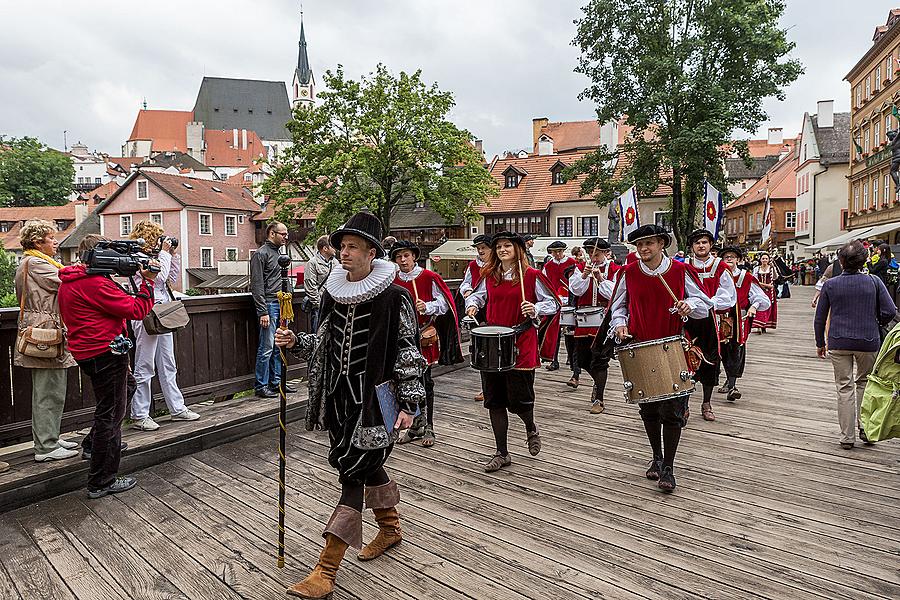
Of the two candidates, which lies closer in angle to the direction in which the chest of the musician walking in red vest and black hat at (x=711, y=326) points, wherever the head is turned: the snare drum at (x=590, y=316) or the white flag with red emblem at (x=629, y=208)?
the snare drum

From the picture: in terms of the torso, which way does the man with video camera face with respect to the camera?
to the viewer's right

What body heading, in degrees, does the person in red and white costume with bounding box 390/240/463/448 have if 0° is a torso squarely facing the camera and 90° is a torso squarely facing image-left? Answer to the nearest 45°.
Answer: approximately 45°

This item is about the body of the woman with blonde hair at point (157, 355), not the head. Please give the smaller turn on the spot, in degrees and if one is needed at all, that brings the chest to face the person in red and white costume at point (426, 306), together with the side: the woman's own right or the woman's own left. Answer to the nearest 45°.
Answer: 0° — they already face them

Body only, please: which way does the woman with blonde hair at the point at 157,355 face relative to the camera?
to the viewer's right

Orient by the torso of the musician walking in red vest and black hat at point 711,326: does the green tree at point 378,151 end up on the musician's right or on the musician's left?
on the musician's right

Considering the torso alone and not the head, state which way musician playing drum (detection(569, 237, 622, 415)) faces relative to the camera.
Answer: toward the camera

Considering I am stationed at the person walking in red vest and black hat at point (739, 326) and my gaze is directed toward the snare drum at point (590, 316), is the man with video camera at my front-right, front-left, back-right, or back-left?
front-left

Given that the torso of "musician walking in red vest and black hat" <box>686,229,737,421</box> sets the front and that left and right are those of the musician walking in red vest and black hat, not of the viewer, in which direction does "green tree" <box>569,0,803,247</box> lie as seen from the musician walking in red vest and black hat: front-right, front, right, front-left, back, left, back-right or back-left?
back-right

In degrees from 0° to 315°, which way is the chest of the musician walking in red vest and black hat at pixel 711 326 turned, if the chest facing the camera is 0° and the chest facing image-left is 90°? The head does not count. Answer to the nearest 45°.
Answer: approximately 45°

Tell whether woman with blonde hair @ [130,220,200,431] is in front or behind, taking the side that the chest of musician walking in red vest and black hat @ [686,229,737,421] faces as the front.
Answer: in front

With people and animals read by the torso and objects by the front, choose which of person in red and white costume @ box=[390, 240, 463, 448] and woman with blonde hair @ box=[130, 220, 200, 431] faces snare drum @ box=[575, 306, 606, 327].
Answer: the woman with blonde hair

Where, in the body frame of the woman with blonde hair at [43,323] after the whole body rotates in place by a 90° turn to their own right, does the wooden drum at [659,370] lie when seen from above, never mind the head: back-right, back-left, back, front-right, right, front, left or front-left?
front-left

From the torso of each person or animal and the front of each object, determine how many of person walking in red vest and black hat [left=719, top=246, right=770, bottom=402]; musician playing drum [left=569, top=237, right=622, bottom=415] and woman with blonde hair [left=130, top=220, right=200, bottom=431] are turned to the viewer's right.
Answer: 1
